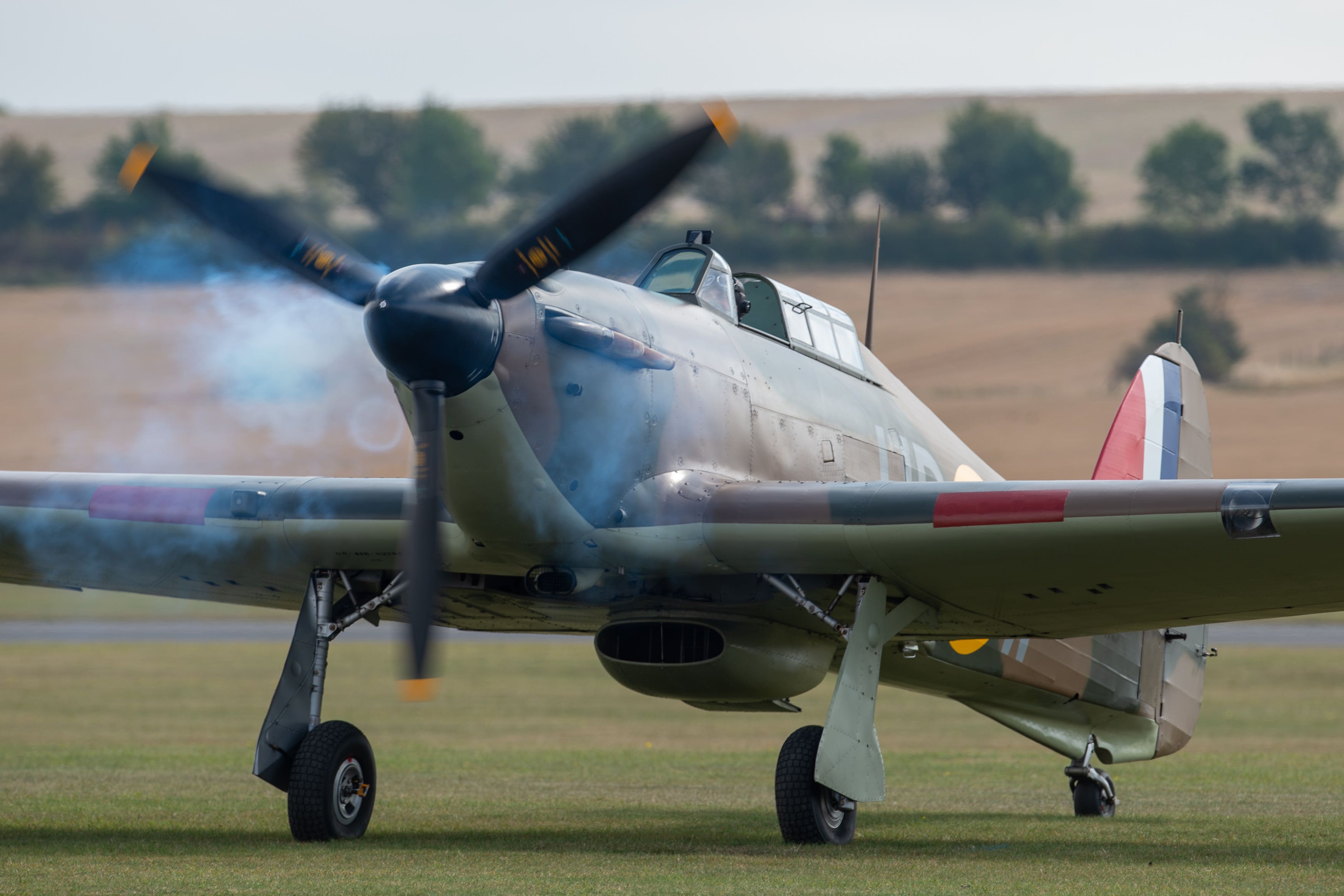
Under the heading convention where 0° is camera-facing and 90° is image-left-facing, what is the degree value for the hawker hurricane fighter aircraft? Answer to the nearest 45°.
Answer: approximately 45°
